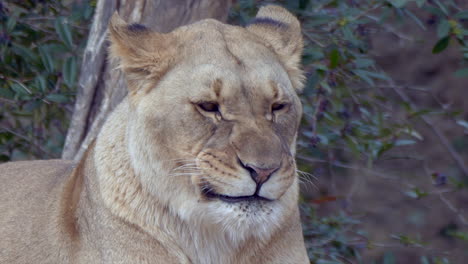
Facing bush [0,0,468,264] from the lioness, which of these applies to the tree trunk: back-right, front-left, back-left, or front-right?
front-left

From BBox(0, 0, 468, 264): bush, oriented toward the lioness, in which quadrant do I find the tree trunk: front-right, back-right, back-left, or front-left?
front-right

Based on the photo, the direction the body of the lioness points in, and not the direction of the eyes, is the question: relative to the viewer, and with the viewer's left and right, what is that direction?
facing the viewer and to the right of the viewer
